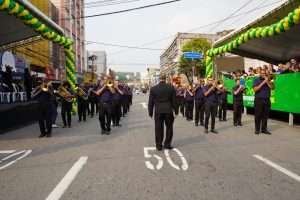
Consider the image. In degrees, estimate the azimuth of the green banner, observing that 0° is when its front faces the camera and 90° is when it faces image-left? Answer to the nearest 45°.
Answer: approximately 45°

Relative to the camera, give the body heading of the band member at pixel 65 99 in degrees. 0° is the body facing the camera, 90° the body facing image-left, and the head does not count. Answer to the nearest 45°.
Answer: approximately 0°

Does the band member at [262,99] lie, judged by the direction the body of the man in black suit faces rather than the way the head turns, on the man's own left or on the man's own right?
on the man's own right

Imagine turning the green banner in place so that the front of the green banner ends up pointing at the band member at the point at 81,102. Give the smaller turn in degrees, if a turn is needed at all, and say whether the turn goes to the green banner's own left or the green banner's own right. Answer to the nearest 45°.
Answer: approximately 45° to the green banner's own right

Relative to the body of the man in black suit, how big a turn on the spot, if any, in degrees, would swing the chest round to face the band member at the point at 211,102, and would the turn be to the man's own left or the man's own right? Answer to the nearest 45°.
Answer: approximately 45° to the man's own right

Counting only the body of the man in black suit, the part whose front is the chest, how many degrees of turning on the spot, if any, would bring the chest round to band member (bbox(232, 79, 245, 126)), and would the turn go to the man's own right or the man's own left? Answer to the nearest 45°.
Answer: approximately 45° to the man's own right

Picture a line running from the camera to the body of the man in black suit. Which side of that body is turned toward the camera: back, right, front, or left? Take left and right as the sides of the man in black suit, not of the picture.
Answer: back

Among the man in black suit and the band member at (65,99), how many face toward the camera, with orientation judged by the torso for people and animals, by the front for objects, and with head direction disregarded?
1

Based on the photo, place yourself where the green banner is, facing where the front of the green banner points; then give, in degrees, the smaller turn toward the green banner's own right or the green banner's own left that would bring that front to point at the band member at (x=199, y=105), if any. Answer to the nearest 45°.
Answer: approximately 45° to the green banner's own right
